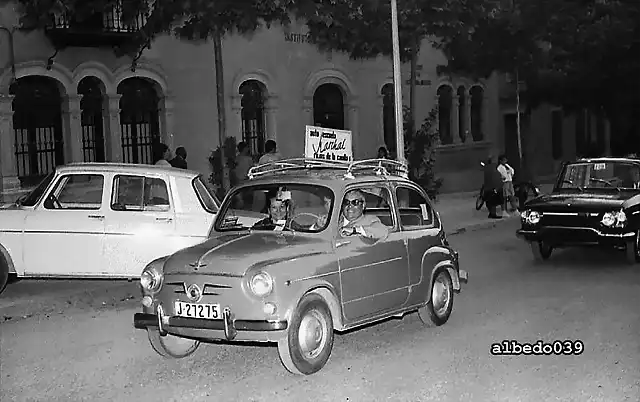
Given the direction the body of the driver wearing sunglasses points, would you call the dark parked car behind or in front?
behind

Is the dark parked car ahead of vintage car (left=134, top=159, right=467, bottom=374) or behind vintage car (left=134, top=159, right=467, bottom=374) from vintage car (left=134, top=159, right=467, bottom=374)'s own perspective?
behind

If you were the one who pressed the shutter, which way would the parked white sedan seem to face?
facing to the left of the viewer

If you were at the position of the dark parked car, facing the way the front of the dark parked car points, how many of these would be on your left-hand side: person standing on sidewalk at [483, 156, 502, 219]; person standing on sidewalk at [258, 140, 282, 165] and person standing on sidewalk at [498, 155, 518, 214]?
0

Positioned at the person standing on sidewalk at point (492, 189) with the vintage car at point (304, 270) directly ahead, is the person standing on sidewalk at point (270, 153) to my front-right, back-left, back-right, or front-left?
front-right

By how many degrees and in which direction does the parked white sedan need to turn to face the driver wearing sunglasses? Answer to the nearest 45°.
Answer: approximately 135° to its left

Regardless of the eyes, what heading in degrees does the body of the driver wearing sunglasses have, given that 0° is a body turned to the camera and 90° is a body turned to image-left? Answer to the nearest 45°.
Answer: approximately 45°

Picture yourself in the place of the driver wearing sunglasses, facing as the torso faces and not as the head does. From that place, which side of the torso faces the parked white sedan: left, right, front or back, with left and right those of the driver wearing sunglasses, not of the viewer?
right

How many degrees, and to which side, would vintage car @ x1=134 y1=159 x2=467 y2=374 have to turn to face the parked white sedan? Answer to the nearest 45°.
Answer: approximately 90° to its right

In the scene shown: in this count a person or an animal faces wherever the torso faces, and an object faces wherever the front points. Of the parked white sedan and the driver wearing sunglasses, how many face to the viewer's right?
0

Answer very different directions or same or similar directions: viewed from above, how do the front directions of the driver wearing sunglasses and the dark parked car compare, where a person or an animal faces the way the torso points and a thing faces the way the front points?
same or similar directions

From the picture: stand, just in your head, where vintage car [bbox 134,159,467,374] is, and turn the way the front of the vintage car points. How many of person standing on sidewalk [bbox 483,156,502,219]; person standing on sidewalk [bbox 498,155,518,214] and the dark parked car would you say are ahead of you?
0
